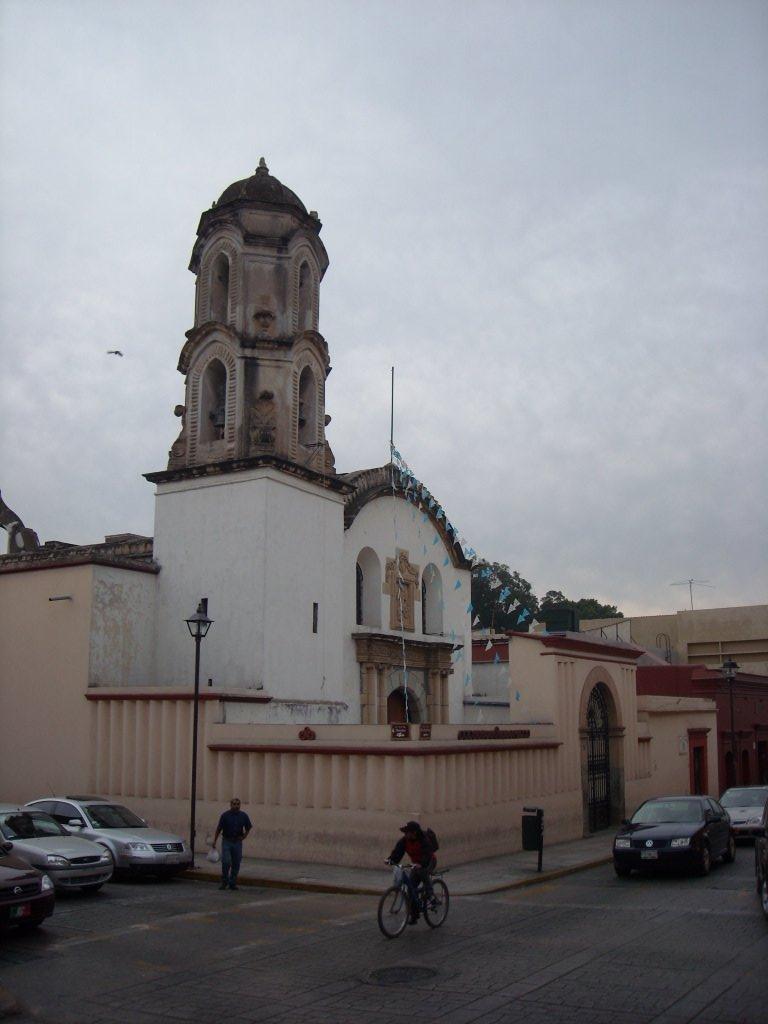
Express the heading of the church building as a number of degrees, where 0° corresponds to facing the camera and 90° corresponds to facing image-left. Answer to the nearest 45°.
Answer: approximately 315°

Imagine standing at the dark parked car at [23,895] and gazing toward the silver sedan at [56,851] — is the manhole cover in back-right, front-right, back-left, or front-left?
back-right

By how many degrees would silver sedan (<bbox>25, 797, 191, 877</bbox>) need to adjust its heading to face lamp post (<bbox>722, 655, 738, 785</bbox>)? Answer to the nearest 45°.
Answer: approximately 90° to its left

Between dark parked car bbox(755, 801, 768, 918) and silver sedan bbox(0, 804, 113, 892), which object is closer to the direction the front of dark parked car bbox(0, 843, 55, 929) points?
the dark parked car

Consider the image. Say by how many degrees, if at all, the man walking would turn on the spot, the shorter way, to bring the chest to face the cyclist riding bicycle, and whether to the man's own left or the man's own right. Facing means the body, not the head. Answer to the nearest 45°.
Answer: approximately 45° to the man's own left

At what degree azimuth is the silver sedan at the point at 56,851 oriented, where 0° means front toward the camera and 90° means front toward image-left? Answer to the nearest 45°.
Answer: approximately 315°
